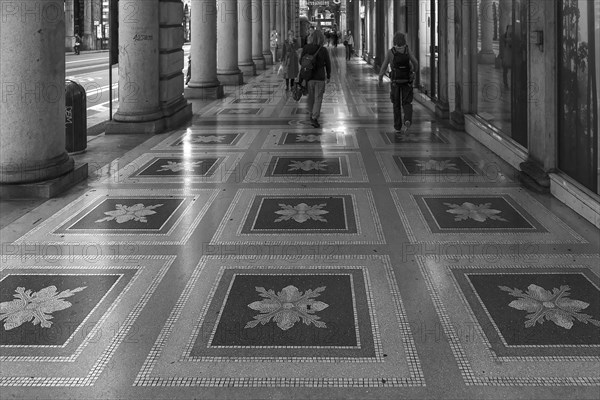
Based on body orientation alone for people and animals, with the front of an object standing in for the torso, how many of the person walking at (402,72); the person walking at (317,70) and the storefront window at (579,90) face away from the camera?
2

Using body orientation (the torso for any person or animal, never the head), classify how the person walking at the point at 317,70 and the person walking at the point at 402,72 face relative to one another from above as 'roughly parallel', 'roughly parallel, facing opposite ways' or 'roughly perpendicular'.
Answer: roughly parallel

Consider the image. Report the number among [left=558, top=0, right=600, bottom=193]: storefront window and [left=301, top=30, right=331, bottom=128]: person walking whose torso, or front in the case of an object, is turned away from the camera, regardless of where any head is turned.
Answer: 1

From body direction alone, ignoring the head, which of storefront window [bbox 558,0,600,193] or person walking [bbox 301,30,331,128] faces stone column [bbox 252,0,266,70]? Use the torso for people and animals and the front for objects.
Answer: the person walking

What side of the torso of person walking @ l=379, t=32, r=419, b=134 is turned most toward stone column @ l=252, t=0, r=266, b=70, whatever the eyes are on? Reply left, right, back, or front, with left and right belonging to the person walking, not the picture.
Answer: front

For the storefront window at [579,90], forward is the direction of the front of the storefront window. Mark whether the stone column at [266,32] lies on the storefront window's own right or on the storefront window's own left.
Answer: on the storefront window's own right

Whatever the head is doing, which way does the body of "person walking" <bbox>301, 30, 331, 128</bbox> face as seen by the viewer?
away from the camera

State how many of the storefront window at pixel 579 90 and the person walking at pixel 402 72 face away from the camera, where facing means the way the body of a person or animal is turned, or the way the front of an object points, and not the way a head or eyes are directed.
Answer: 1

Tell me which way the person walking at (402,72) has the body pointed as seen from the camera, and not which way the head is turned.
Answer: away from the camera

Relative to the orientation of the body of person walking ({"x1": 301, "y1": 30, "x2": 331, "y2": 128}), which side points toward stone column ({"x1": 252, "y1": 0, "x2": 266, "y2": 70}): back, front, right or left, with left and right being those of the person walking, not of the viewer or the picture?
front

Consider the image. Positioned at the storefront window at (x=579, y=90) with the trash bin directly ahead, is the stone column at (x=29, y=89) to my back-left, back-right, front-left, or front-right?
front-left
